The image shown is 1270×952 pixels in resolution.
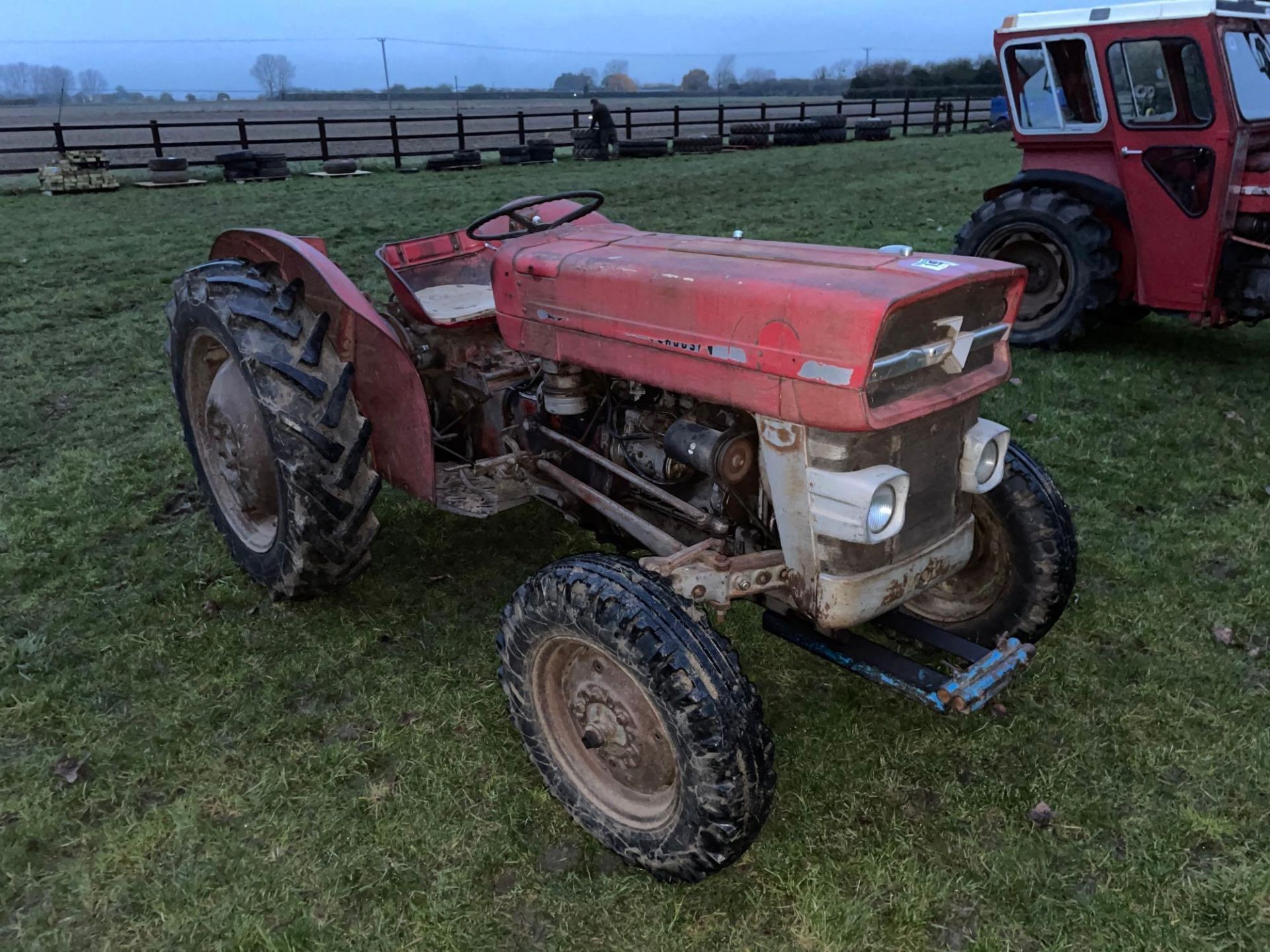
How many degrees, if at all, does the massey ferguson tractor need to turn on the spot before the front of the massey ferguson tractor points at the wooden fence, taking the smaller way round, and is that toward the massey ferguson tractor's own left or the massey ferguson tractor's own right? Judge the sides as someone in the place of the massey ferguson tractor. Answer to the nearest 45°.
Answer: approximately 135° to the massey ferguson tractor's own left

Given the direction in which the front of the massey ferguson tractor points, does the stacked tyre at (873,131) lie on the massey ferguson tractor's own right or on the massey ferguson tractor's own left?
on the massey ferguson tractor's own left

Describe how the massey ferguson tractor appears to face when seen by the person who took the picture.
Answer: facing the viewer and to the right of the viewer

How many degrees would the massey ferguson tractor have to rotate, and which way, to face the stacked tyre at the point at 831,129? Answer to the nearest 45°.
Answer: approximately 135° to its left

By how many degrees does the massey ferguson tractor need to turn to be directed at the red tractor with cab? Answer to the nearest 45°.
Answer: approximately 90° to its left

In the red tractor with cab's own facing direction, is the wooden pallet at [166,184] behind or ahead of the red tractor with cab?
behind

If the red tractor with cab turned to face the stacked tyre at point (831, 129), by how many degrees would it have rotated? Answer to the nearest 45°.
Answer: approximately 135° to its left

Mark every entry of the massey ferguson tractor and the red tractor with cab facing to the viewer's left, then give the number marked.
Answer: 0
